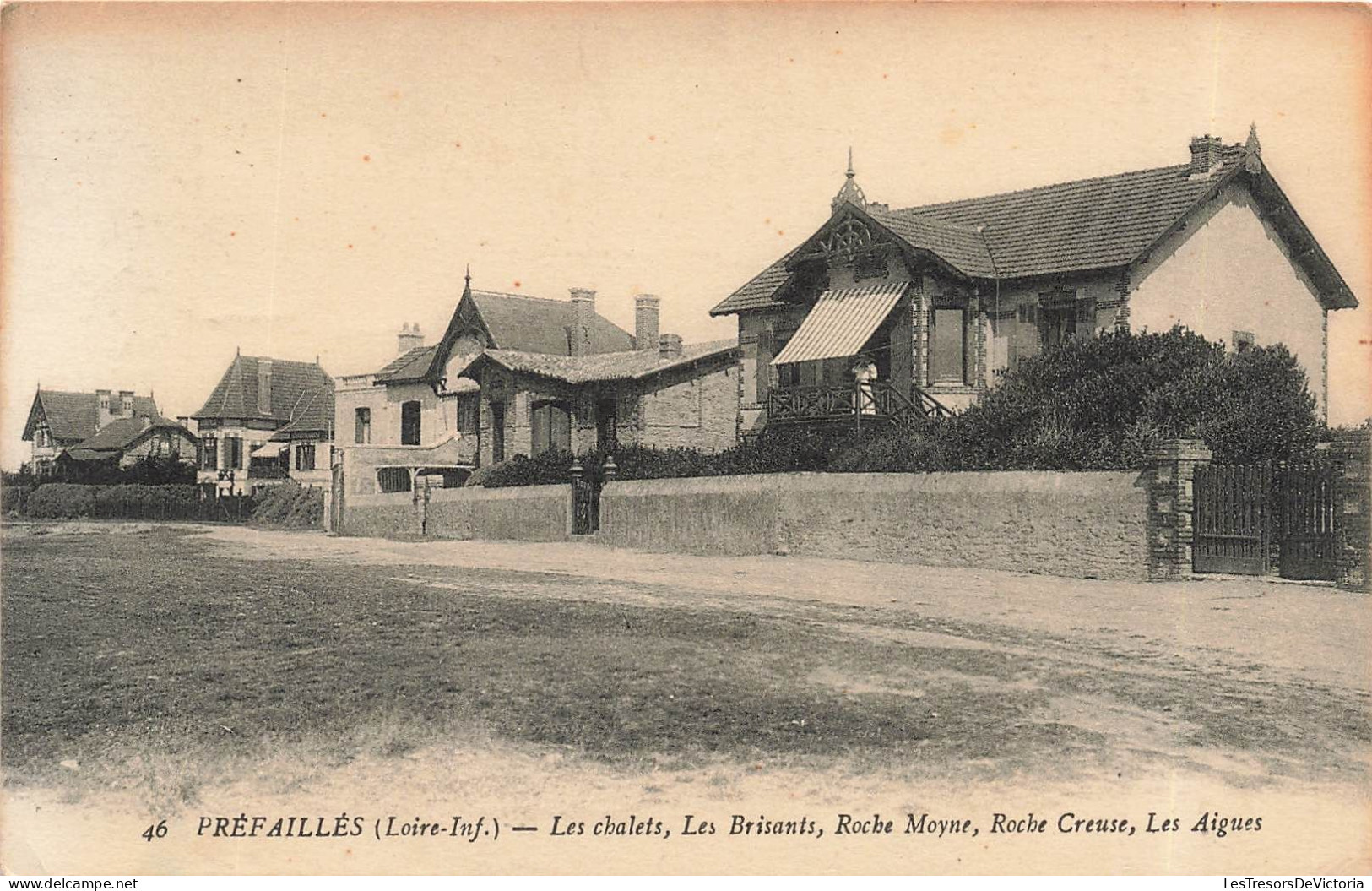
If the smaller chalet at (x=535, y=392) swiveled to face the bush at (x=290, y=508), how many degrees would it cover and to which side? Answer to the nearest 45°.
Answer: approximately 90° to its right

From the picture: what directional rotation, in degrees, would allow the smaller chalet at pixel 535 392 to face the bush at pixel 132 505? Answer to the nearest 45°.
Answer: approximately 90° to its right

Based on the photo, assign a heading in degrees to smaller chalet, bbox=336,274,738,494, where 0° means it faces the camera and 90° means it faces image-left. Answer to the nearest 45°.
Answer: approximately 45°

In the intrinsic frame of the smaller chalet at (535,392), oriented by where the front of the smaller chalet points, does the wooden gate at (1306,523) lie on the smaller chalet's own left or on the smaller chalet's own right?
on the smaller chalet's own left

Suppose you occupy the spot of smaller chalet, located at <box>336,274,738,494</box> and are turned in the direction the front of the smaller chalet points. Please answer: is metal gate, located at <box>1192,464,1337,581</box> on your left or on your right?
on your left

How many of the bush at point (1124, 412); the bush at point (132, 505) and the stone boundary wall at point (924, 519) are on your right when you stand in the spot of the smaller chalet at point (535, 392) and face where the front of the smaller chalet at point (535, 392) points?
1

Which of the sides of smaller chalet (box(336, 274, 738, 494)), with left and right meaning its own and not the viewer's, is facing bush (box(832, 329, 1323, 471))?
left

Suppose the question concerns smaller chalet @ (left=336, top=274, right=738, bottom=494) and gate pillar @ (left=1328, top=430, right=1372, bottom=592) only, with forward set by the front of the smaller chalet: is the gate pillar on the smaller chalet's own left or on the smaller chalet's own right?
on the smaller chalet's own left

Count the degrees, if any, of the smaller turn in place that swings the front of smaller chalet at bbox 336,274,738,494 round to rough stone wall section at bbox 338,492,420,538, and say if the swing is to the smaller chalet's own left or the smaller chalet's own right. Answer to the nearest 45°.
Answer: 0° — it already faces it
